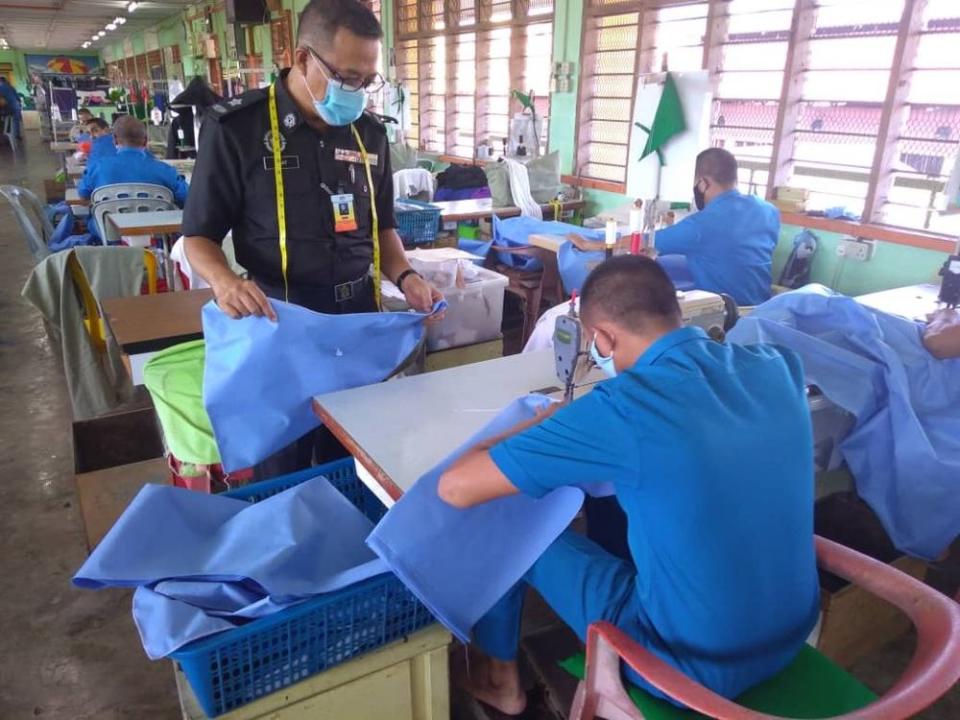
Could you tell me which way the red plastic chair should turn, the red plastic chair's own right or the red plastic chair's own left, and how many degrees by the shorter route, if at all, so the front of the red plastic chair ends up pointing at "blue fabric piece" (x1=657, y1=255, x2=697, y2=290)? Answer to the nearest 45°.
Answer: approximately 45° to the red plastic chair's own right

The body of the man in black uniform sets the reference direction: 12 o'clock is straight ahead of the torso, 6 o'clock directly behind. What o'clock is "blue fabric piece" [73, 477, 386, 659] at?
The blue fabric piece is roughly at 2 o'clock from the man in black uniform.

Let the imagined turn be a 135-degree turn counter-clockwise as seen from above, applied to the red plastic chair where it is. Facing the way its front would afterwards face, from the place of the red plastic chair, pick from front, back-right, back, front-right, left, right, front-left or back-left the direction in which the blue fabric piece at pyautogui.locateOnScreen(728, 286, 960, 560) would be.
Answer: back

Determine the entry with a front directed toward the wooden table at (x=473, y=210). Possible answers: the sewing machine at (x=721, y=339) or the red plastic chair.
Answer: the red plastic chair

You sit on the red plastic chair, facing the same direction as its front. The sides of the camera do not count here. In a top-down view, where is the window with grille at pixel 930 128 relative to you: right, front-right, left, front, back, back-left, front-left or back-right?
front-right

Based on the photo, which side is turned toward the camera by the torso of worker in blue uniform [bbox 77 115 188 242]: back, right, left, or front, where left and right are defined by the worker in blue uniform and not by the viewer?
back

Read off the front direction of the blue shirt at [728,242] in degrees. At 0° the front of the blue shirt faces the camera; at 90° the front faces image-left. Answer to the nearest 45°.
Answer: approximately 135°

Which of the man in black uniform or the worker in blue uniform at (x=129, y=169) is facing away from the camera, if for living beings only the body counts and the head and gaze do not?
the worker in blue uniform

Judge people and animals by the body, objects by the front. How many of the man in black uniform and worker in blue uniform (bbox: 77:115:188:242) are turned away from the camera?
1

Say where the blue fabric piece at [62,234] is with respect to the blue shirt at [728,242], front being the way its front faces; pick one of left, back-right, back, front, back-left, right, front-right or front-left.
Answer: front-left

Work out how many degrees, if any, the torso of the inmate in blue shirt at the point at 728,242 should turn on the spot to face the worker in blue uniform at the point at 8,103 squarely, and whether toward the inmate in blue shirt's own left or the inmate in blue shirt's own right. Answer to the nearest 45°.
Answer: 0° — they already face them

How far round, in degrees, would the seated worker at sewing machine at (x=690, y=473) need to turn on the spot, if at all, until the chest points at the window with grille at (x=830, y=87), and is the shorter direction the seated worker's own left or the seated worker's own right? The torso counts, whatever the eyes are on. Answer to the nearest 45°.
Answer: approximately 45° to the seated worker's own right

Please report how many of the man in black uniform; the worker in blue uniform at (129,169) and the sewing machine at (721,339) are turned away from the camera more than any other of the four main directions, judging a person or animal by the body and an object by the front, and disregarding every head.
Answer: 1

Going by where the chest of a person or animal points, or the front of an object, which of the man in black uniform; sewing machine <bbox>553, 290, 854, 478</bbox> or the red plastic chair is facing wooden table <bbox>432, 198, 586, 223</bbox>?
the red plastic chair

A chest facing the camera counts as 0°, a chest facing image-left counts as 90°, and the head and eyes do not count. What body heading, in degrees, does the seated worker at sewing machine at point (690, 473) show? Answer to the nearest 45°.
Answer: approximately 135°

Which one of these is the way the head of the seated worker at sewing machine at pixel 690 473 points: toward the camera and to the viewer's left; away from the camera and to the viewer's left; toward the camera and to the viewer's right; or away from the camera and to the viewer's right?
away from the camera and to the viewer's left

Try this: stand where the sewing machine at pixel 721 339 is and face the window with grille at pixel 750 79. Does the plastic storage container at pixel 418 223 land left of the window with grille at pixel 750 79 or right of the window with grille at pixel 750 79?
left

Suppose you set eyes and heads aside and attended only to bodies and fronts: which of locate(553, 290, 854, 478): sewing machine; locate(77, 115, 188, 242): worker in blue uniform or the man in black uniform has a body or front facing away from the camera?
the worker in blue uniform

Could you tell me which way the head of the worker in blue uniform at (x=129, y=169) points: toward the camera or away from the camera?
away from the camera
